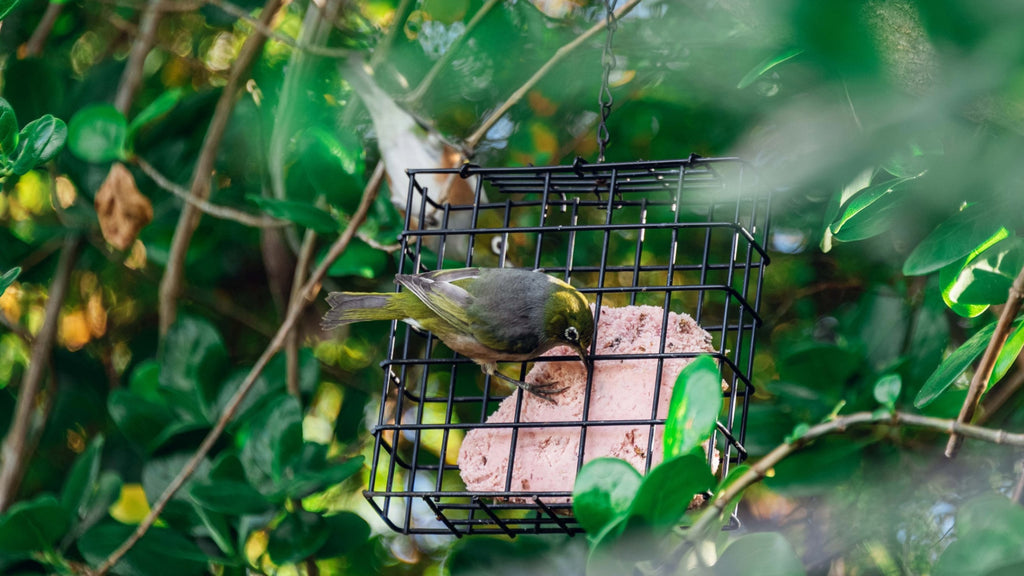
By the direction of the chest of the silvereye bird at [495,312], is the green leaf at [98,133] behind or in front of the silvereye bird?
behind

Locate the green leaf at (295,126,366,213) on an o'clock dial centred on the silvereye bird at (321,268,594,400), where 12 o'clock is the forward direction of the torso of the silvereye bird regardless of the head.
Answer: The green leaf is roughly at 8 o'clock from the silvereye bird.

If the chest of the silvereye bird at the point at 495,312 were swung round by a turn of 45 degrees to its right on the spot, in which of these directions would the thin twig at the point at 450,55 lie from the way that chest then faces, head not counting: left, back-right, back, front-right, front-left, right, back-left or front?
back-left

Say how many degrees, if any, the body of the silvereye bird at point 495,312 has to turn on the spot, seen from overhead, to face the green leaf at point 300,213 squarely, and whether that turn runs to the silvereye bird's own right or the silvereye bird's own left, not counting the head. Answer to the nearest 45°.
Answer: approximately 135° to the silvereye bird's own left

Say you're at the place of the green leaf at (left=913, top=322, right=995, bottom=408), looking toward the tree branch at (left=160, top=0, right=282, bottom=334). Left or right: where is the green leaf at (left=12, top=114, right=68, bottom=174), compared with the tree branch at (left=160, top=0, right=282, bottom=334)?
left

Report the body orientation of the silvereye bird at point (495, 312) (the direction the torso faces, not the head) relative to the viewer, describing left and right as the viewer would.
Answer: facing to the right of the viewer

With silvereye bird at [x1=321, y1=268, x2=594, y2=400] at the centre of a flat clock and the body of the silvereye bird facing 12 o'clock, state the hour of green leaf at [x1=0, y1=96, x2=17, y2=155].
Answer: The green leaf is roughly at 5 o'clock from the silvereye bird.

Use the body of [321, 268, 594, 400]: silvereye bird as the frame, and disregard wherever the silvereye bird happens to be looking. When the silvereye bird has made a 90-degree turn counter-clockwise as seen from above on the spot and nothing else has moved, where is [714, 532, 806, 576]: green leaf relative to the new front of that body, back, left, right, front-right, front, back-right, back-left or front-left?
back

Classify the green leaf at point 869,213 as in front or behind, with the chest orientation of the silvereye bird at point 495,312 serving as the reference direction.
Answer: in front

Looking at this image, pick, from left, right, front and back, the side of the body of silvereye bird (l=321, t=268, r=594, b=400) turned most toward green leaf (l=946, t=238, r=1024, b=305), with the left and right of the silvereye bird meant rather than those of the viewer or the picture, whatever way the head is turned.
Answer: front

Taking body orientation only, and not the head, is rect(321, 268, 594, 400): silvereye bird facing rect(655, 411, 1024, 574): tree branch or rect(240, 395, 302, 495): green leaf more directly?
the tree branch

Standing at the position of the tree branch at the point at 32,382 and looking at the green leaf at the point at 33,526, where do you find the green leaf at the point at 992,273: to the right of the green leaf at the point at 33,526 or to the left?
left

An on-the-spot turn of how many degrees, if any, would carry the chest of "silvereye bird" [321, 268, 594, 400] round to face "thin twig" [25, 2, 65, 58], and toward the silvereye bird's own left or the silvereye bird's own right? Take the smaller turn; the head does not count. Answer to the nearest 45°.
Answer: approximately 135° to the silvereye bird's own left

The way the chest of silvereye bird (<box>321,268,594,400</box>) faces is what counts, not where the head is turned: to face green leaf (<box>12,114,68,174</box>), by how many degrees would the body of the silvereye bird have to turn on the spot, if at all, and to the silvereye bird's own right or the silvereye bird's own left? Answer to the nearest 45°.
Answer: approximately 135° to the silvereye bird's own right
